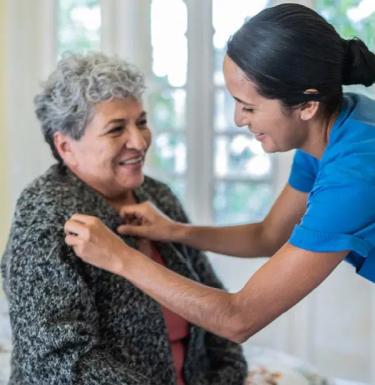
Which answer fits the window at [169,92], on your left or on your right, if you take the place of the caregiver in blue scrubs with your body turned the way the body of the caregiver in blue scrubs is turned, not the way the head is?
on your right

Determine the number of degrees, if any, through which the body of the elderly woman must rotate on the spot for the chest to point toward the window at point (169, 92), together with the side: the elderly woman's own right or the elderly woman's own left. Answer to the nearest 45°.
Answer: approximately 135° to the elderly woman's own left

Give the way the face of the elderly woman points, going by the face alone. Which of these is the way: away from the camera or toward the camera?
toward the camera

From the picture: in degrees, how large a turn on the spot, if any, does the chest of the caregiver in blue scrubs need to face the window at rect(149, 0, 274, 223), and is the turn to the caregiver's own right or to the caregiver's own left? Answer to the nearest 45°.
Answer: approximately 90° to the caregiver's own right

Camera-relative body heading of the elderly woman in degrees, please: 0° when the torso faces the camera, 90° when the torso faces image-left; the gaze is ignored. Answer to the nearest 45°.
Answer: approximately 315°

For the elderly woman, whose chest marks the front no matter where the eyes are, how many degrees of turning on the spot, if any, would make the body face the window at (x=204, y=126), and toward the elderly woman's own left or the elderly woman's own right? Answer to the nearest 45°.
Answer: approximately 135° to the elderly woman's own left

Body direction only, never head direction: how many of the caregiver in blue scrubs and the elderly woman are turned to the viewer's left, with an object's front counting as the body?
1

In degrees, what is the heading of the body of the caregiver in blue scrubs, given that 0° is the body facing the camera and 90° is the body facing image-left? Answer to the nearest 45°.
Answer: approximately 90°
